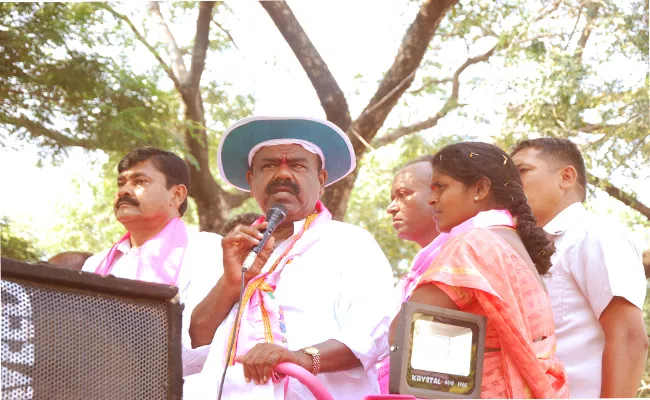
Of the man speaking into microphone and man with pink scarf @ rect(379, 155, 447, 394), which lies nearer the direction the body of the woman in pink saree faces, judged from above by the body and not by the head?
the man speaking into microphone

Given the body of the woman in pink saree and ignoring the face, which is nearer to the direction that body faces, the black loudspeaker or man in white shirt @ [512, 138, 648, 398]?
the black loudspeaker

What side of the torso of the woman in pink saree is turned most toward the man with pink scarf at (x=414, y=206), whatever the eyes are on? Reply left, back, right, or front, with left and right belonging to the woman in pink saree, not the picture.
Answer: right

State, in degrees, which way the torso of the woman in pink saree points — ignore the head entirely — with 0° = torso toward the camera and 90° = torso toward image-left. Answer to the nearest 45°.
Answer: approximately 90°

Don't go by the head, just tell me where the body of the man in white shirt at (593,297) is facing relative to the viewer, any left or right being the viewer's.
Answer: facing to the left of the viewer

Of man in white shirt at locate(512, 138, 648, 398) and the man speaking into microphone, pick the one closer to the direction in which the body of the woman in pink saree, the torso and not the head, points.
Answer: the man speaking into microphone

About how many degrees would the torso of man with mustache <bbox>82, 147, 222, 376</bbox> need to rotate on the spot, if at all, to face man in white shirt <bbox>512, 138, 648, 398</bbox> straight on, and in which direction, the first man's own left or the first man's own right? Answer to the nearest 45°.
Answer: approximately 90° to the first man's own left

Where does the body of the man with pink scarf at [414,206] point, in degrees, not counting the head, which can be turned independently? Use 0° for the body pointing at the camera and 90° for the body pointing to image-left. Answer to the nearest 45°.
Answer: approximately 45°

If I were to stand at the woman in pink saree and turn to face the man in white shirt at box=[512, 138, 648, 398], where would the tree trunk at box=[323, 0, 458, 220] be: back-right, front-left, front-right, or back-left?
front-left

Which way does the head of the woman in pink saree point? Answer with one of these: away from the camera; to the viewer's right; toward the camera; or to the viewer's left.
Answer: to the viewer's left
